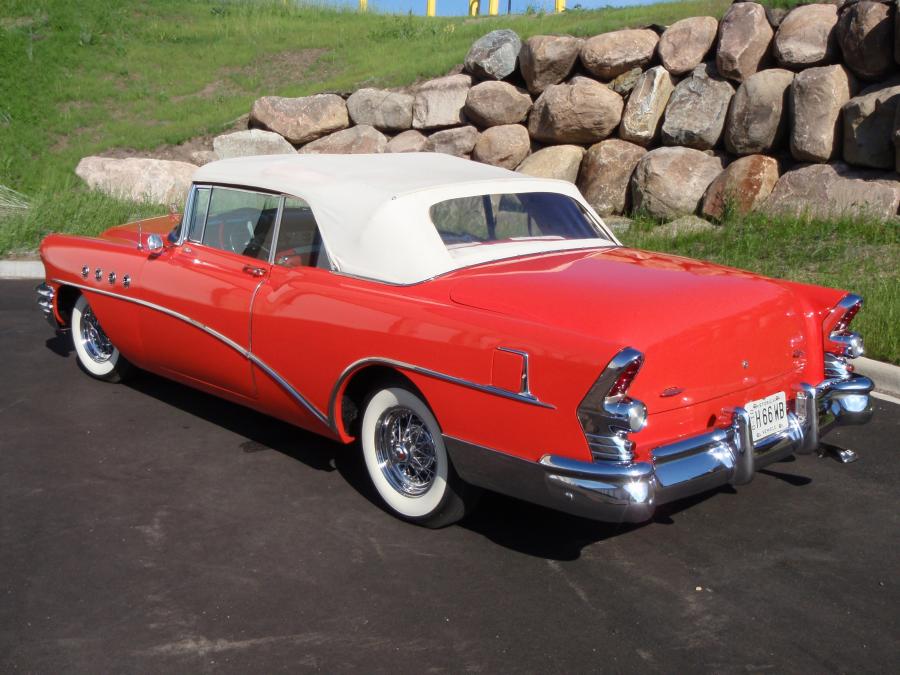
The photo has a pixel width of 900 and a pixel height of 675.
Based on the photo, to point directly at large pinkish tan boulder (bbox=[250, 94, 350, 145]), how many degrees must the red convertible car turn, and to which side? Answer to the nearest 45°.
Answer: approximately 45° to its right

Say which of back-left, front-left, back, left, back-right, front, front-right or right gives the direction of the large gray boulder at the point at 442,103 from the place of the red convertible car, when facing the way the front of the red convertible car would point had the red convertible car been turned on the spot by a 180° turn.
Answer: back-left

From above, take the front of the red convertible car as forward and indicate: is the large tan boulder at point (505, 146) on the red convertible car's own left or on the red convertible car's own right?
on the red convertible car's own right

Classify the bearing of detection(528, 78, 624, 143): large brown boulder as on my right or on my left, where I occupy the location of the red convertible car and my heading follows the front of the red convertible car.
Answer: on my right

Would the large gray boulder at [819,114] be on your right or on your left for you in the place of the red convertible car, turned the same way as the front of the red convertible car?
on your right

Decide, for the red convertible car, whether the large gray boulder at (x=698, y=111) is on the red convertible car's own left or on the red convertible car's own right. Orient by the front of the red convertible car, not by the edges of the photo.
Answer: on the red convertible car's own right

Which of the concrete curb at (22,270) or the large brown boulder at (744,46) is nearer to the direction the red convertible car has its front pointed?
the concrete curb

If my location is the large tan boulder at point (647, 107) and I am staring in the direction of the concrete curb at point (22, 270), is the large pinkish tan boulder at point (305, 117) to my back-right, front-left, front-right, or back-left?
front-right

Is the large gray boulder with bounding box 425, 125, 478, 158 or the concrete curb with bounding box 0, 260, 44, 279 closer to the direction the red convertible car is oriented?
the concrete curb

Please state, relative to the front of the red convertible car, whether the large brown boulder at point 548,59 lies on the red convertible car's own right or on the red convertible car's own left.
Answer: on the red convertible car's own right

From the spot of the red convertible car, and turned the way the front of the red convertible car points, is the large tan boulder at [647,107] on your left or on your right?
on your right

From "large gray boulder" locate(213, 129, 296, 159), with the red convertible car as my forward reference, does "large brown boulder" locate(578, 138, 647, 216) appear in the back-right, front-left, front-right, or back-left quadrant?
front-left

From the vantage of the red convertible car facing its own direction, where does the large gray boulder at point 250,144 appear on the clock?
The large gray boulder is roughly at 1 o'clock from the red convertible car.

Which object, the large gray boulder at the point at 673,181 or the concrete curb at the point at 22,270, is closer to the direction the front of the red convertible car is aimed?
the concrete curb

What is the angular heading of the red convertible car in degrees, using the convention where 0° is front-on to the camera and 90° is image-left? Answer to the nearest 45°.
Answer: approximately 135°
